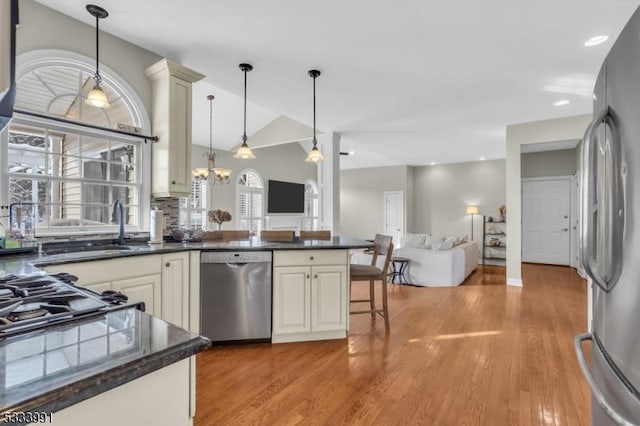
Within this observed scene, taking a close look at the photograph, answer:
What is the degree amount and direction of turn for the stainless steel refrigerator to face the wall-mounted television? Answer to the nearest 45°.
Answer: approximately 45° to its right

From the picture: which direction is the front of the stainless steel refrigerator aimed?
to the viewer's left

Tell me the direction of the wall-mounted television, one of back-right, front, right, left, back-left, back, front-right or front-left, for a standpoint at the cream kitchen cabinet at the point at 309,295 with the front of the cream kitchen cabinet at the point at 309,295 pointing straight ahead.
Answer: back

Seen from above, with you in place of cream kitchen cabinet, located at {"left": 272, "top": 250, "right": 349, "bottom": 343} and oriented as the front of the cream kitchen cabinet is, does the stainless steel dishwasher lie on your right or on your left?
on your right

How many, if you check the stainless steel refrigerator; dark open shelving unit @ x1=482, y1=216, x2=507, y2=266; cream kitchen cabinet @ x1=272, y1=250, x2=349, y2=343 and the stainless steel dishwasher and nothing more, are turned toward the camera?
3

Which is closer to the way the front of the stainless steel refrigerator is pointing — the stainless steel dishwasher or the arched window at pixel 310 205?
the stainless steel dishwasher
